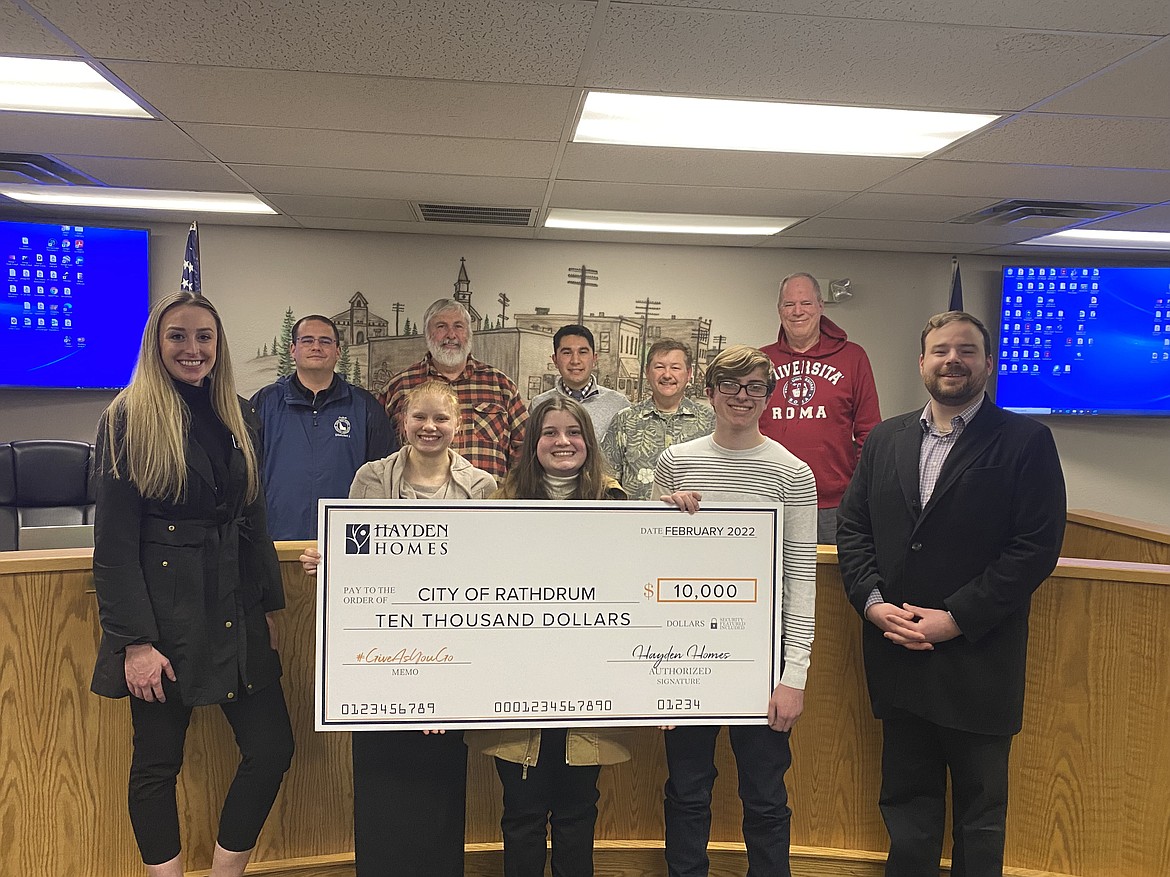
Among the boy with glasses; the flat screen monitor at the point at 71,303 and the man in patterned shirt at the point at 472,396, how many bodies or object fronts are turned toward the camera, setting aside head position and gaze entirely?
3

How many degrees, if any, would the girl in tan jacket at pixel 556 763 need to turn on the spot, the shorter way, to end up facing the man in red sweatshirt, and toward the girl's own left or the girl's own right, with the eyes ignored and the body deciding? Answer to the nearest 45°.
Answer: approximately 135° to the girl's own left

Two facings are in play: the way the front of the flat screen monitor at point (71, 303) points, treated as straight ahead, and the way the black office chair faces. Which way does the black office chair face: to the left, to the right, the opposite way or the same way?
the same way

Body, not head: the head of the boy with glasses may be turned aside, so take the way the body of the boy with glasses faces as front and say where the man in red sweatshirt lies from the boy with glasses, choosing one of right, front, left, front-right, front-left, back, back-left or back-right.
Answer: back

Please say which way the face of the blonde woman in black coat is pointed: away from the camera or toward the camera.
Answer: toward the camera

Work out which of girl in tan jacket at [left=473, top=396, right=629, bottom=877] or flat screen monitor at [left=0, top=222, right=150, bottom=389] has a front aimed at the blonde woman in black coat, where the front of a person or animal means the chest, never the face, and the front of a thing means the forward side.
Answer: the flat screen monitor

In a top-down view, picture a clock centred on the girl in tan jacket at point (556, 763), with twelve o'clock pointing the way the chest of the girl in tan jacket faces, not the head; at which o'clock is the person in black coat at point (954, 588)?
The person in black coat is roughly at 9 o'clock from the girl in tan jacket.

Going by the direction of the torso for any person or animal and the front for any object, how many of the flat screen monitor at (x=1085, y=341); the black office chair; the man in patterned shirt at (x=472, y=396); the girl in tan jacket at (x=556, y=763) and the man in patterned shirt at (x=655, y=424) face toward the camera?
5

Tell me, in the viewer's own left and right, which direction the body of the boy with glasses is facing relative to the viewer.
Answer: facing the viewer

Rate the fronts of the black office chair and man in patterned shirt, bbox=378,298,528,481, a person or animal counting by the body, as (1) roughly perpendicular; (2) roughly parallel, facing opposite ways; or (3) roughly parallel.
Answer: roughly parallel

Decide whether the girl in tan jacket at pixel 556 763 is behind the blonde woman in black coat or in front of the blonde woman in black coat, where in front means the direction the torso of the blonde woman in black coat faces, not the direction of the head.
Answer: in front

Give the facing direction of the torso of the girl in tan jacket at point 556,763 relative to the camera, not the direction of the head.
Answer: toward the camera

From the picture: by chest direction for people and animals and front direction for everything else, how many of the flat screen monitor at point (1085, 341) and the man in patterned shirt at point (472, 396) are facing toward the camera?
2

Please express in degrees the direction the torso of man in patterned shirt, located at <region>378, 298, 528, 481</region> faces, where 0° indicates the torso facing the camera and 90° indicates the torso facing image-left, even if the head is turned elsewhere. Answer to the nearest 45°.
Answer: approximately 0°

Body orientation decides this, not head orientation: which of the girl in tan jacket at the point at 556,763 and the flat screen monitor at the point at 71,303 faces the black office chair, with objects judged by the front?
the flat screen monitor

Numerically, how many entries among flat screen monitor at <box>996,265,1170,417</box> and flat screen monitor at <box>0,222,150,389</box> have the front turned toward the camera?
2

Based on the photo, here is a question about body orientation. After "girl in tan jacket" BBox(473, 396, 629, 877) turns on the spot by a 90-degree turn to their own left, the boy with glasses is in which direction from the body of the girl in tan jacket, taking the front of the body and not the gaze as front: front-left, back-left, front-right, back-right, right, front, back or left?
front

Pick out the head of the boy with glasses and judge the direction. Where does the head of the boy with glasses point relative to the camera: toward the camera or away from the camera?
toward the camera

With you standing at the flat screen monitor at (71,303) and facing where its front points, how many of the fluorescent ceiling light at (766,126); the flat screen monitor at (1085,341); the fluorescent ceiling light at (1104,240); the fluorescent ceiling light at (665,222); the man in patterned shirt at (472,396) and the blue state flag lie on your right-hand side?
0

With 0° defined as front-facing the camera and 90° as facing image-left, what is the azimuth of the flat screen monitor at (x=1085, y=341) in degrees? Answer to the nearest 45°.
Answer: approximately 0°

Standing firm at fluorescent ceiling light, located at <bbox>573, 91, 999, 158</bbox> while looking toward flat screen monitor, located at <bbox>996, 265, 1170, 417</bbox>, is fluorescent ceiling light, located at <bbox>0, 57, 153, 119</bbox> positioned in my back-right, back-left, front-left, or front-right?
back-left
